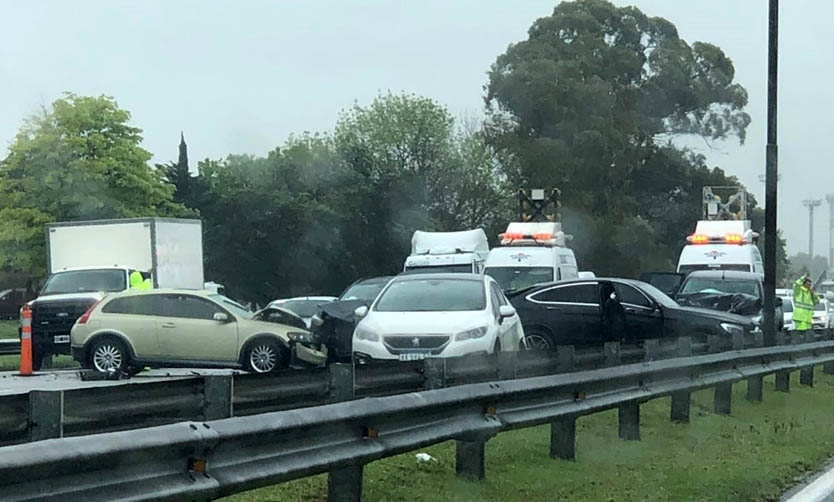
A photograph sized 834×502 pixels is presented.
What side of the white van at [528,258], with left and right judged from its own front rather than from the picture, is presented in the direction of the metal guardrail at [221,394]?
front

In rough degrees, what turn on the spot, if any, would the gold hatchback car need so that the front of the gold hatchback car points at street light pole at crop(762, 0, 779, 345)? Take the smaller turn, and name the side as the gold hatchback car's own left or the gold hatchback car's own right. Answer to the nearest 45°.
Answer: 0° — it already faces it

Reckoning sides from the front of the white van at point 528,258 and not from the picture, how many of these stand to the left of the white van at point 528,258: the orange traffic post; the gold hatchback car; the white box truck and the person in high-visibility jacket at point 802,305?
1

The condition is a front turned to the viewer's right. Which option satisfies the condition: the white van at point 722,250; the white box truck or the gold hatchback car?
the gold hatchback car

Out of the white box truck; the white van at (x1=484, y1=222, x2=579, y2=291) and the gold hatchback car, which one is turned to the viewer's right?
the gold hatchback car

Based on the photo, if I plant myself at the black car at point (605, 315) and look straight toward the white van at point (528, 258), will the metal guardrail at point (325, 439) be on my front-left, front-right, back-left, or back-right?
back-left

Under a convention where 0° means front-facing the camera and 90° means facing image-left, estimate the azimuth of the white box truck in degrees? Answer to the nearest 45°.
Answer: approximately 45°

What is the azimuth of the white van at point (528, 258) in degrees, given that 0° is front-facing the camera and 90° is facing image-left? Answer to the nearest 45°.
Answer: approximately 0°

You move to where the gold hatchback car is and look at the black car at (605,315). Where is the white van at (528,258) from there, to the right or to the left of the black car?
left

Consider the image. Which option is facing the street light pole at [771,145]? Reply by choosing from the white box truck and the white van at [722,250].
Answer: the white van

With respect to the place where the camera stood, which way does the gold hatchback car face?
facing to the right of the viewer

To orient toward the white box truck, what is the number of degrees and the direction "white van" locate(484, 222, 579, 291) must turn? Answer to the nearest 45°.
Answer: approximately 90° to its right
